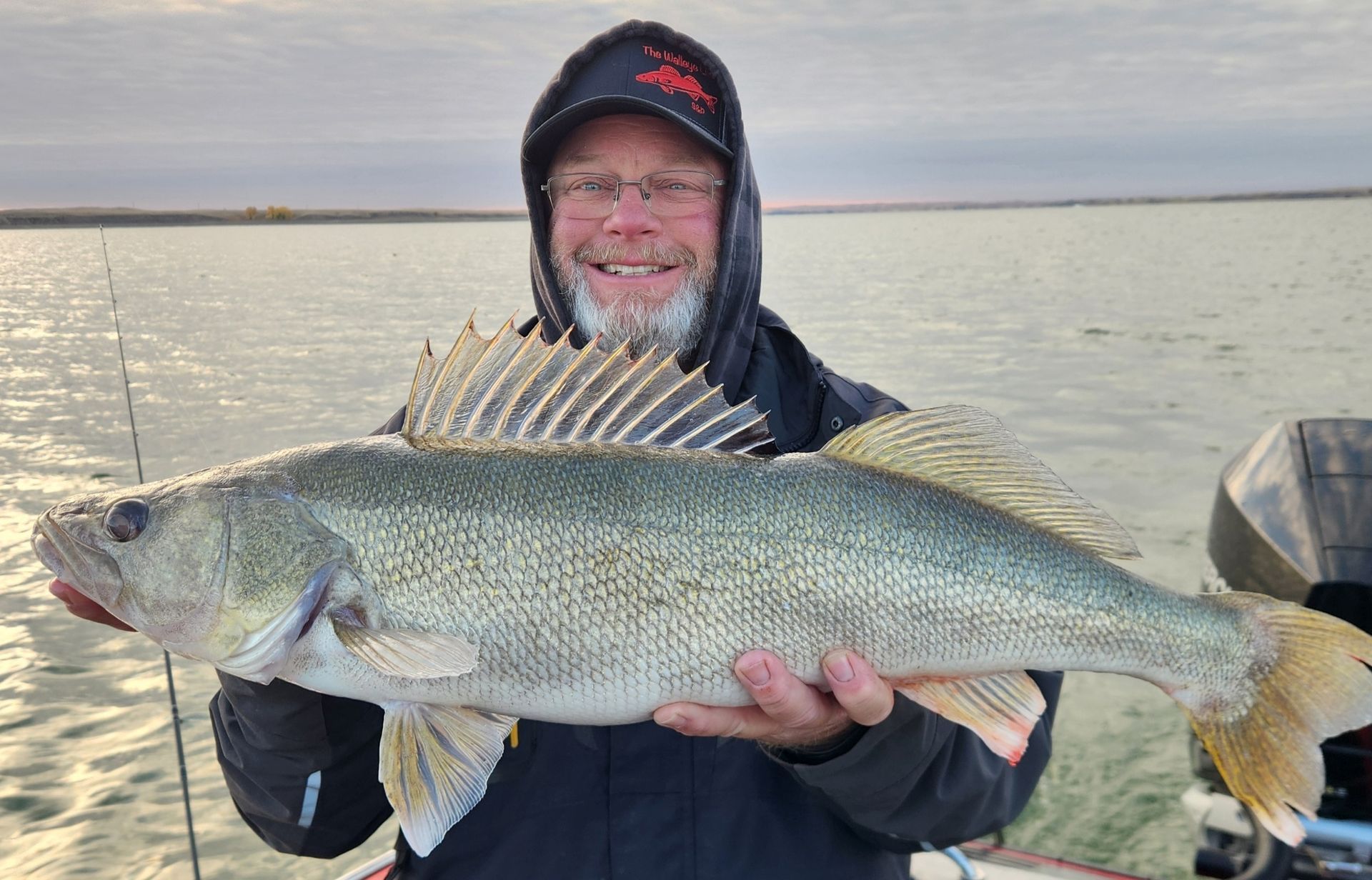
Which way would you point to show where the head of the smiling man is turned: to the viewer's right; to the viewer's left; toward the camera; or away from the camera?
toward the camera

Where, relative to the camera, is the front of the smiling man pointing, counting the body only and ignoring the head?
toward the camera

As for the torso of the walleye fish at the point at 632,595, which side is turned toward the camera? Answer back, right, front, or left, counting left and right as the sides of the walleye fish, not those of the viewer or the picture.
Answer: left

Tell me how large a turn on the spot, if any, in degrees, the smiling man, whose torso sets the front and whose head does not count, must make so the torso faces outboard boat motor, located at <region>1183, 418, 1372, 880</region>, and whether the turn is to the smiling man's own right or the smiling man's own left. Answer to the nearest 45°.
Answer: approximately 135° to the smiling man's own left
